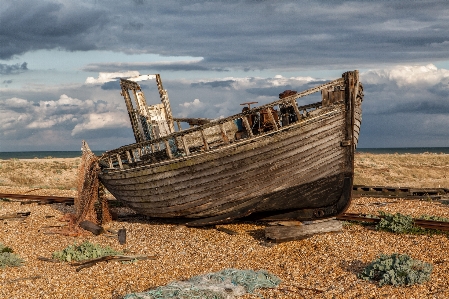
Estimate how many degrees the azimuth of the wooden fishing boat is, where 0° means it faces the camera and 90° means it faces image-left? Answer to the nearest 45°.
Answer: approximately 315°

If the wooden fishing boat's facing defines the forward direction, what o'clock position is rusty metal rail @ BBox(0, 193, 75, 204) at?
The rusty metal rail is roughly at 6 o'clock from the wooden fishing boat.

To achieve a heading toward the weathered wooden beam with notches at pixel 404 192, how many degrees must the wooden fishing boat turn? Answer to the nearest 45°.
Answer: approximately 90° to its left

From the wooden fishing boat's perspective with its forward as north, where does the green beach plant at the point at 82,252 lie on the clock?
The green beach plant is roughly at 4 o'clock from the wooden fishing boat.

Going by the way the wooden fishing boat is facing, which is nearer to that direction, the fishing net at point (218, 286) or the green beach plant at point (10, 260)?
the fishing net

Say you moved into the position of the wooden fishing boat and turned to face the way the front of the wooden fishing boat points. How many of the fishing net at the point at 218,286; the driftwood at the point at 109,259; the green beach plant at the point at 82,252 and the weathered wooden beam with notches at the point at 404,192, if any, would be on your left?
1

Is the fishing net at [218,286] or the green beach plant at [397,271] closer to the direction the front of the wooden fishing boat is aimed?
the green beach plant

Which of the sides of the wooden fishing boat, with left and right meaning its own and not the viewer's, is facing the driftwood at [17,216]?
back

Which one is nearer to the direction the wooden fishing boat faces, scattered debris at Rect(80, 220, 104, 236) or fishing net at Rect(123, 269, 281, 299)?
the fishing net

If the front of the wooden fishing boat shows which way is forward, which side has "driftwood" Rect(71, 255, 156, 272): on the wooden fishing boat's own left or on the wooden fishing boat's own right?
on the wooden fishing boat's own right

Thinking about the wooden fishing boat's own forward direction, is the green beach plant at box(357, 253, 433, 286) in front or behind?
in front
